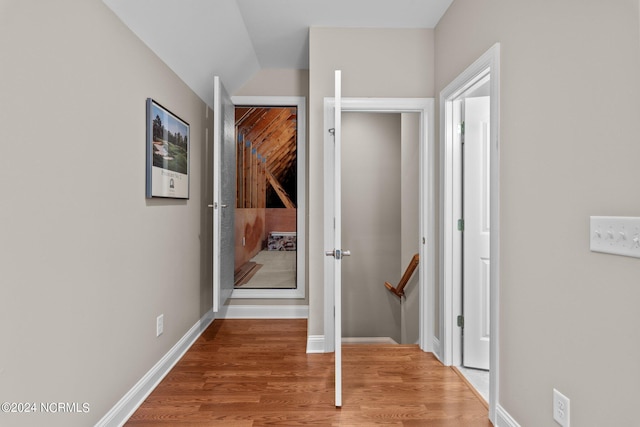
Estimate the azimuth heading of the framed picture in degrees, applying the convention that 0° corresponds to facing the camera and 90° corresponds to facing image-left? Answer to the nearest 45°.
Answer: approximately 315°

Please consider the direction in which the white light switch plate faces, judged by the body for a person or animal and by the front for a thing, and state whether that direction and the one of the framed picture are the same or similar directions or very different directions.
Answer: very different directions

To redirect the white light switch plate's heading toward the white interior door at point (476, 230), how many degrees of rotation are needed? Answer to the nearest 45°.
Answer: approximately 90° to its right

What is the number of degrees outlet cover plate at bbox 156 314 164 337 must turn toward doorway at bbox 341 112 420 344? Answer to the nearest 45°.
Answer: approximately 45° to its left

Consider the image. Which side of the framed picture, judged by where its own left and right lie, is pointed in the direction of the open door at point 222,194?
left
